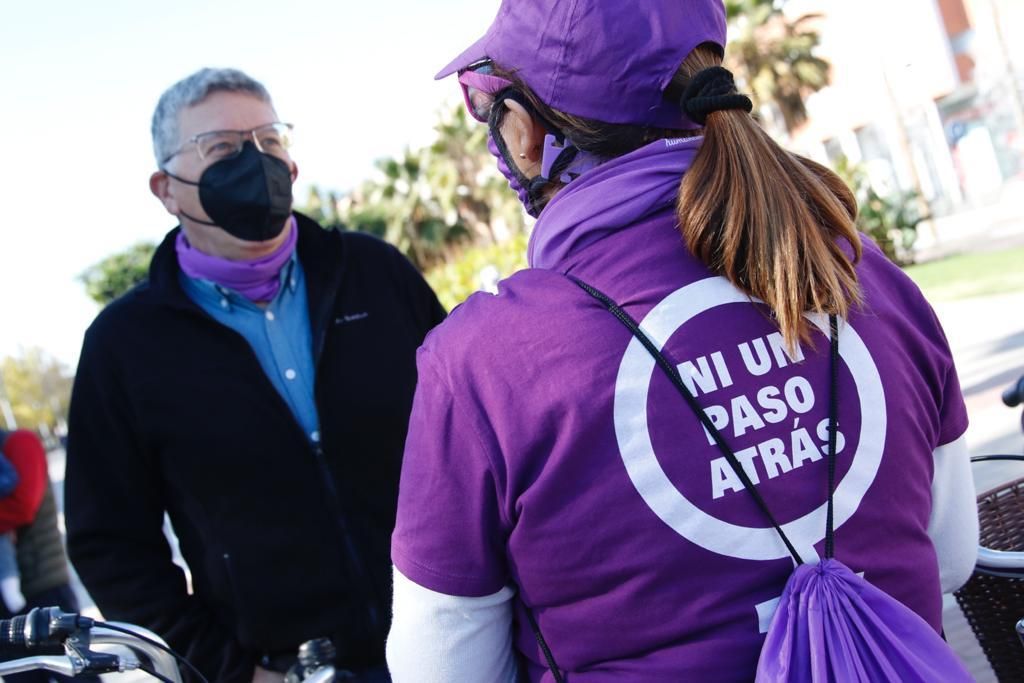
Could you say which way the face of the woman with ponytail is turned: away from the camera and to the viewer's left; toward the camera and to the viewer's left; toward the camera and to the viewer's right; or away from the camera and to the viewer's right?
away from the camera and to the viewer's left

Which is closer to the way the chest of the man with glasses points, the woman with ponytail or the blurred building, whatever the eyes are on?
the woman with ponytail

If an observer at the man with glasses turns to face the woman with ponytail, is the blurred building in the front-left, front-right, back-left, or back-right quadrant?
back-left

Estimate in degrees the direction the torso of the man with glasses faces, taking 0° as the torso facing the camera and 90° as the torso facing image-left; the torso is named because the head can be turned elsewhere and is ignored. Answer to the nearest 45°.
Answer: approximately 315°

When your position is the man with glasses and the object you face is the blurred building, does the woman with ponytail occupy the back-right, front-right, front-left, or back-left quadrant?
back-right
